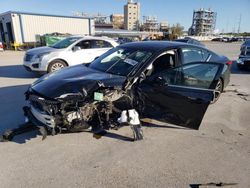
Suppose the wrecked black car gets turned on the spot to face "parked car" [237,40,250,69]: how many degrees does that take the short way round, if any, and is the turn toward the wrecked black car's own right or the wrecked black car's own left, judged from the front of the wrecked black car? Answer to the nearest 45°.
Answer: approximately 180°

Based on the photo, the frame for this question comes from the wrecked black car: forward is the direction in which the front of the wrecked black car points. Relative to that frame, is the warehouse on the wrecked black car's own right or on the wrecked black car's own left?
on the wrecked black car's own right

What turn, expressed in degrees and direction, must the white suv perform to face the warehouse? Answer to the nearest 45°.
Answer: approximately 135° to its right

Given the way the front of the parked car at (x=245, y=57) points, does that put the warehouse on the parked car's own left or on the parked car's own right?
on the parked car's own right

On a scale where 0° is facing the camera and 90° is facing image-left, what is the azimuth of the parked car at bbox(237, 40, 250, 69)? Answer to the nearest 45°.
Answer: approximately 45°

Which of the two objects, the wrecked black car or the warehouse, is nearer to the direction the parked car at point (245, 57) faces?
the wrecked black car

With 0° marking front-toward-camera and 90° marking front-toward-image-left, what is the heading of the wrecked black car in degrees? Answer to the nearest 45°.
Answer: approximately 45°
